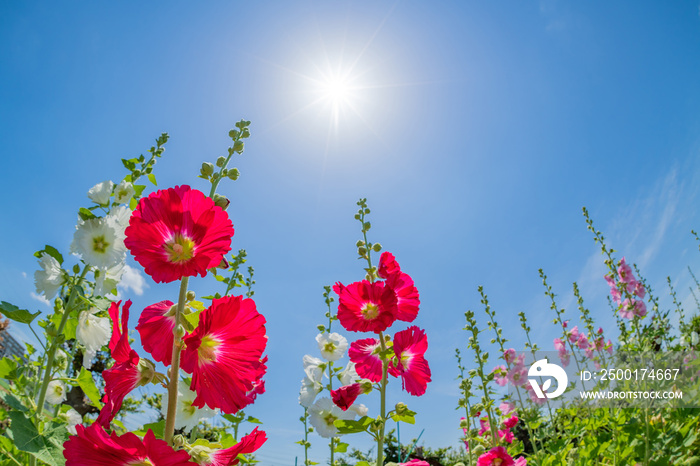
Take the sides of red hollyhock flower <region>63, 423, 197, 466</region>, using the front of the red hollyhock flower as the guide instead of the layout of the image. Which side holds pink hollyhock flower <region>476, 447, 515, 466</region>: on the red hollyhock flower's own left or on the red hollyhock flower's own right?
on the red hollyhock flower's own left

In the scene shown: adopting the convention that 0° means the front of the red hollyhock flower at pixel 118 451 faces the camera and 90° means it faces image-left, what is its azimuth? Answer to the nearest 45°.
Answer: approximately 0°

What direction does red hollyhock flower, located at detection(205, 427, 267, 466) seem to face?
to the viewer's right

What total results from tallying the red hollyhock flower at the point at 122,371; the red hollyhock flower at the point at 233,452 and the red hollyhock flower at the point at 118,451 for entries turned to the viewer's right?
1

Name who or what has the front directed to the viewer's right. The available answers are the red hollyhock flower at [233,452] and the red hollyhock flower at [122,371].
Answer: the red hollyhock flower at [233,452]

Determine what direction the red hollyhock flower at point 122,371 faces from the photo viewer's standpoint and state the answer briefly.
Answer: facing to the left of the viewer

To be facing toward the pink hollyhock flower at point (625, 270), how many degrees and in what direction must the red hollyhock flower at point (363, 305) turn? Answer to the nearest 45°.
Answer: approximately 135° to its left

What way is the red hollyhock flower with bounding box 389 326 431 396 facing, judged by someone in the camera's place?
facing the viewer and to the right of the viewer
